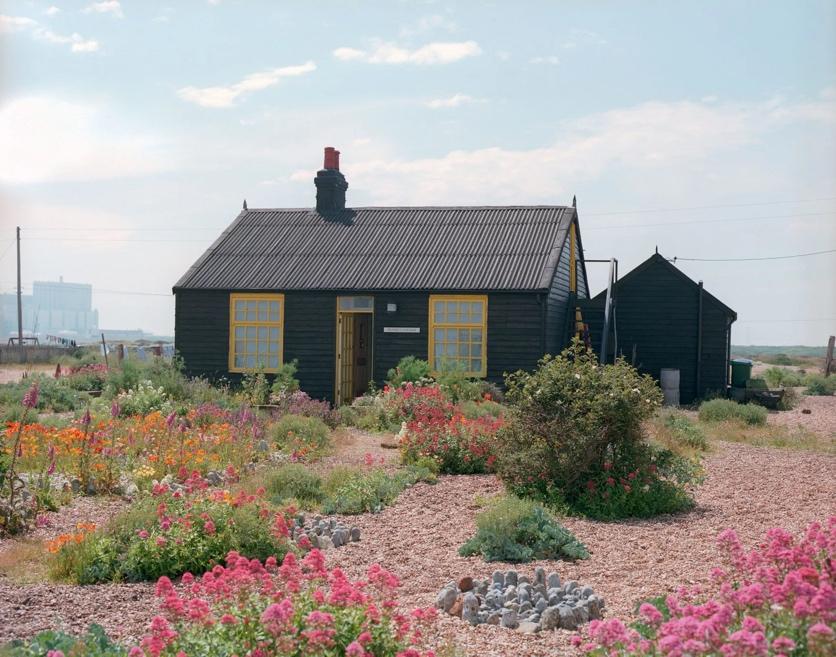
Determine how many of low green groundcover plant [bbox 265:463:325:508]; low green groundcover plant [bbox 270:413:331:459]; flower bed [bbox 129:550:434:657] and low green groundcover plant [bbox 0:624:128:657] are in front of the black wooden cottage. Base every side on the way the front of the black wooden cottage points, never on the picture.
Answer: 4

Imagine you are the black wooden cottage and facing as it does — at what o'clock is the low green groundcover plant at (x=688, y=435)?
The low green groundcover plant is roughly at 11 o'clock from the black wooden cottage.

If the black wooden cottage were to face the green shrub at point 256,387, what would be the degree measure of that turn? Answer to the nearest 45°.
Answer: approximately 45° to its right

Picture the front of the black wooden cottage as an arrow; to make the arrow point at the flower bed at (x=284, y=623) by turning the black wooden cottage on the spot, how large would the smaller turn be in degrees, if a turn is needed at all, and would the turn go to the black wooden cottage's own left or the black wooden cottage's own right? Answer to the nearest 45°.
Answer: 0° — it already faces it

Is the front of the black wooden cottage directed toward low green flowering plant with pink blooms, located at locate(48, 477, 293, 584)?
yes

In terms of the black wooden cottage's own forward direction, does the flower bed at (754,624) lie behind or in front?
in front

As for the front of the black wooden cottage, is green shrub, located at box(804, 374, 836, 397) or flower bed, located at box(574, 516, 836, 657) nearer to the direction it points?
the flower bed

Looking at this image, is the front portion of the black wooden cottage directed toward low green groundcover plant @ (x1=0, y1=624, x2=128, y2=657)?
yes

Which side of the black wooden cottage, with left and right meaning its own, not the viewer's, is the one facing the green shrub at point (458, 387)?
front

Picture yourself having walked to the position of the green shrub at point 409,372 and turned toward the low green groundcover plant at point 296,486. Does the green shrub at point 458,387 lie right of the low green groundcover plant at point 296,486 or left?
left

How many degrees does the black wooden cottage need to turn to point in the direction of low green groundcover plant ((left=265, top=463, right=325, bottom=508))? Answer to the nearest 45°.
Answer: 0° — it already faces it

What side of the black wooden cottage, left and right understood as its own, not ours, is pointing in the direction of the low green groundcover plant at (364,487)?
front

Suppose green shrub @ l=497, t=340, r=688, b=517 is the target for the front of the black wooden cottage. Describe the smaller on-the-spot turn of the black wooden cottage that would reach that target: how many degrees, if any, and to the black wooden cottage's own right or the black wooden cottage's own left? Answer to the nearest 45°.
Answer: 0° — it already faces it

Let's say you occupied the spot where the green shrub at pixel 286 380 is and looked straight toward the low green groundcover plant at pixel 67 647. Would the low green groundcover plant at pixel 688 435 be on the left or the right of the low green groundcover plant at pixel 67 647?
left

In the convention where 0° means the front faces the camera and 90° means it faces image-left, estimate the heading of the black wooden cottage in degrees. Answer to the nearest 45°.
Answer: approximately 0°
